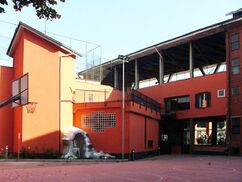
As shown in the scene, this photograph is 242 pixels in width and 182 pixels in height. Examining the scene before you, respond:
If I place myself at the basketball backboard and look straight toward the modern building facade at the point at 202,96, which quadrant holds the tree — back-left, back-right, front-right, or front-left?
back-right

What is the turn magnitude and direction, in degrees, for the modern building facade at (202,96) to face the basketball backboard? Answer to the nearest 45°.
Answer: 0° — it already faces it

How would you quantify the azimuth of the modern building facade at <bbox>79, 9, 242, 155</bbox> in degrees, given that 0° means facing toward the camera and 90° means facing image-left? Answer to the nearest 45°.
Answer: approximately 45°
